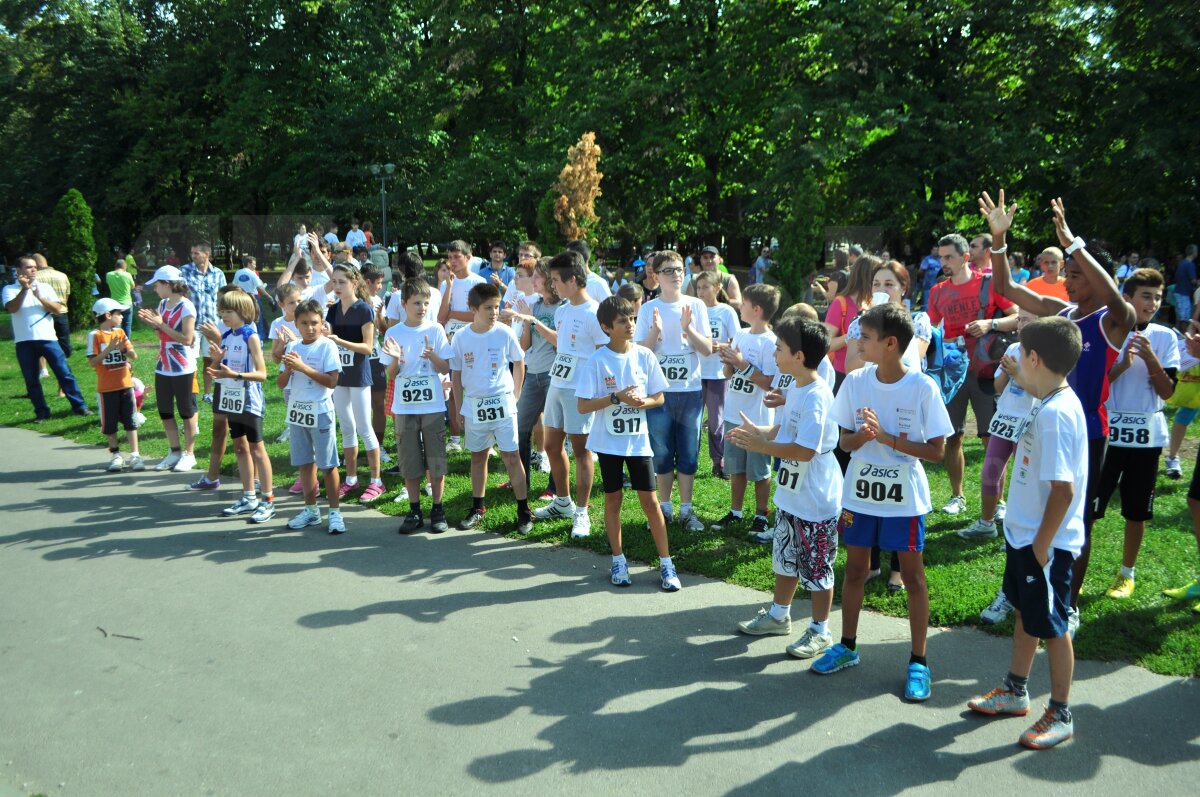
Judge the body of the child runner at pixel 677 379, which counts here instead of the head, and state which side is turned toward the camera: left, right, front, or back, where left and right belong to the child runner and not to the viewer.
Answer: front

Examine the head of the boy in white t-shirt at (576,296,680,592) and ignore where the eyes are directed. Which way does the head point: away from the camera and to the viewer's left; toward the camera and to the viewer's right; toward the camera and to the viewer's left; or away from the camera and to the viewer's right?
toward the camera and to the viewer's right

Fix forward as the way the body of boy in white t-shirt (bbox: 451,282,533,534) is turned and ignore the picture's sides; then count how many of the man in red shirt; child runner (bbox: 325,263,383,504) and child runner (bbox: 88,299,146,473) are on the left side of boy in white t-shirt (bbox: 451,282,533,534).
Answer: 1

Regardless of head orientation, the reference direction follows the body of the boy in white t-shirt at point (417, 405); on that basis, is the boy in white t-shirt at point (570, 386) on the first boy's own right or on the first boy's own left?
on the first boy's own left

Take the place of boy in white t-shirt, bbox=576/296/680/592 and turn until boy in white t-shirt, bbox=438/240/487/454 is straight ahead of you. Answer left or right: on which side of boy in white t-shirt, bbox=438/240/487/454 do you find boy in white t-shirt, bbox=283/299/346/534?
left

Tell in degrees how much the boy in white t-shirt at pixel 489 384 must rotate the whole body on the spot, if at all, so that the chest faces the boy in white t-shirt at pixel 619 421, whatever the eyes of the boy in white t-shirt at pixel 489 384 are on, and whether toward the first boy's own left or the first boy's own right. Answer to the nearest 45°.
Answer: approximately 45° to the first boy's own left

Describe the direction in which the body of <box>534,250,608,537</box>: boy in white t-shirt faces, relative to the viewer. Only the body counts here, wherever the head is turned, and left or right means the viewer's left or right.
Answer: facing the viewer and to the left of the viewer

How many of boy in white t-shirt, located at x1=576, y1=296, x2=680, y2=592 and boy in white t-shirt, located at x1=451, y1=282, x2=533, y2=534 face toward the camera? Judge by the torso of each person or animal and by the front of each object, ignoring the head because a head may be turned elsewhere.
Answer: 2

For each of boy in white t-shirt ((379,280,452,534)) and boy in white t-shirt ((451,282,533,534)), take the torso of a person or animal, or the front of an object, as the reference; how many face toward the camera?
2

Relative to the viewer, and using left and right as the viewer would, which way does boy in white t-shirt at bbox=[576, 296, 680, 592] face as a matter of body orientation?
facing the viewer

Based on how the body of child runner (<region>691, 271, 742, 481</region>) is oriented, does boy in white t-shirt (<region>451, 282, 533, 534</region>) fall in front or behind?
in front

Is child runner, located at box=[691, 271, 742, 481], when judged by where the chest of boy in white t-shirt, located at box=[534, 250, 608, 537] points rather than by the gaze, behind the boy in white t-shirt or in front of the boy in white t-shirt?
behind

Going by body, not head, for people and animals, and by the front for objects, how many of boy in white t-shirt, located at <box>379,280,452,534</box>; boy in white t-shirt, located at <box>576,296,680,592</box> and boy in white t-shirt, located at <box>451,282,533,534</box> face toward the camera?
3

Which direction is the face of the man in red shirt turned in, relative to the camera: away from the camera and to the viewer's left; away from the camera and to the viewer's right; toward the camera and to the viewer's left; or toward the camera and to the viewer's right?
toward the camera and to the viewer's left

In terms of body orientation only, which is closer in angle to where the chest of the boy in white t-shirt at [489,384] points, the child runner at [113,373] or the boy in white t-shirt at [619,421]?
the boy in white t-shirt

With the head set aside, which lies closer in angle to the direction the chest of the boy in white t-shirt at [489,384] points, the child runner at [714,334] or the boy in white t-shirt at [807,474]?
the boy in white t-shirt
